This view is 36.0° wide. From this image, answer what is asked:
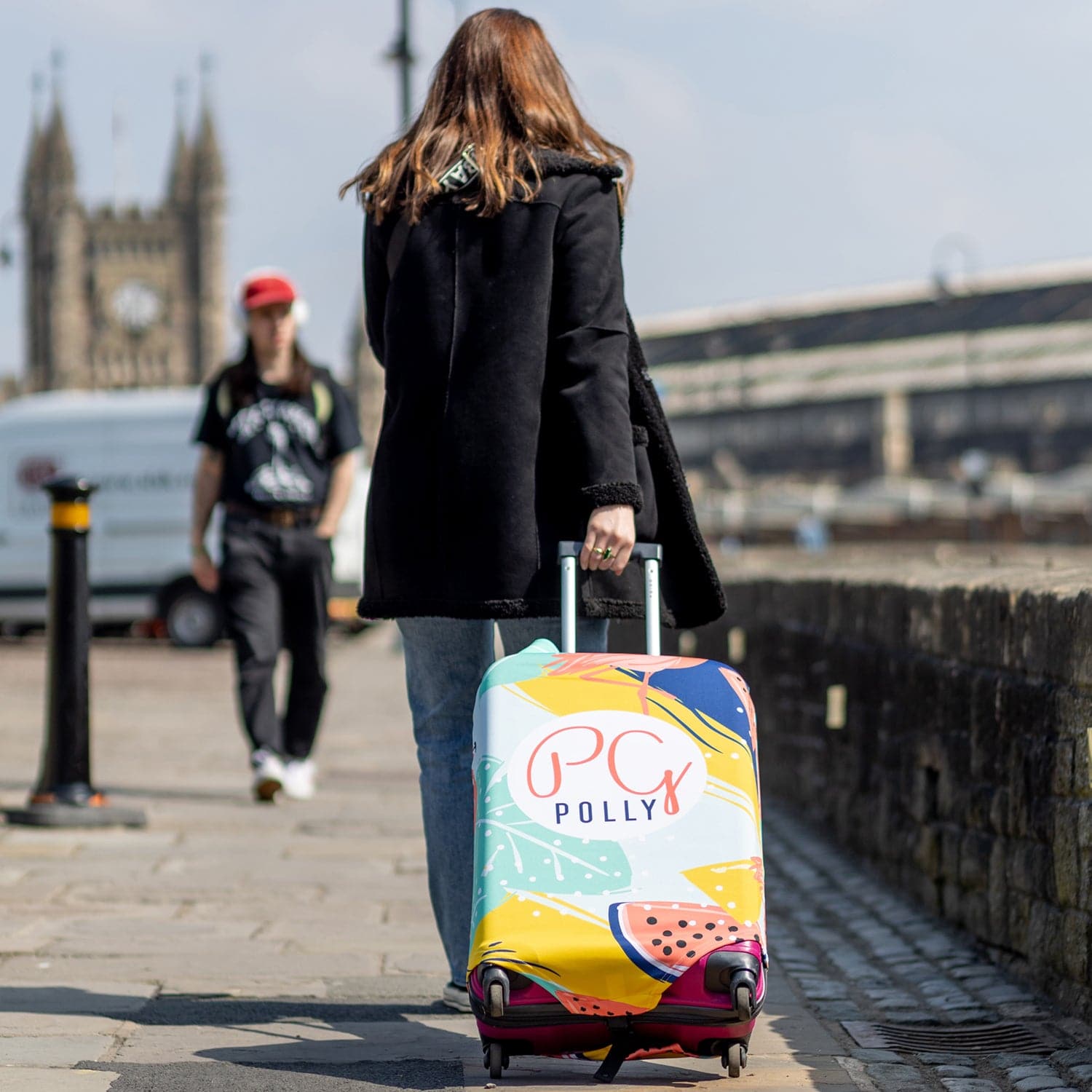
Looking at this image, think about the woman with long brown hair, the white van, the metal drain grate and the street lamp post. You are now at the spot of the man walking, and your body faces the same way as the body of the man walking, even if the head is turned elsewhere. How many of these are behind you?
2

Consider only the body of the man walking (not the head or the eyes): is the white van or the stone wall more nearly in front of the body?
the stone wall

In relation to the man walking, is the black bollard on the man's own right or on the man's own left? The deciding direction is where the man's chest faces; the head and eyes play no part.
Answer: on the man's own right

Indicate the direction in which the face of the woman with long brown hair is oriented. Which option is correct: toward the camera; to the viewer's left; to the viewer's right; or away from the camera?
away from the camera

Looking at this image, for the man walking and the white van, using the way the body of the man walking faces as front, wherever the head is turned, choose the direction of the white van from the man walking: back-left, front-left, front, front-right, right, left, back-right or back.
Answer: back

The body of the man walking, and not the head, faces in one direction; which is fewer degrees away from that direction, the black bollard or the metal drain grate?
the metal drain grate

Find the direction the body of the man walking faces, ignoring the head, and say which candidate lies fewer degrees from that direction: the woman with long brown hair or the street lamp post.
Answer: the woman with long brown hair

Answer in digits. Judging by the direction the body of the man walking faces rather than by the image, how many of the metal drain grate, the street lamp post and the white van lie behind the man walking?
2

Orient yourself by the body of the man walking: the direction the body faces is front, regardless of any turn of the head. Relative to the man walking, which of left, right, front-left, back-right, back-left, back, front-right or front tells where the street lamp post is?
back

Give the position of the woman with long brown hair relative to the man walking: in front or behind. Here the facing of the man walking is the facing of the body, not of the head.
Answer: in front

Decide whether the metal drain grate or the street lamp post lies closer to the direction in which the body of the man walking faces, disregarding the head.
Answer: the metal drain grate

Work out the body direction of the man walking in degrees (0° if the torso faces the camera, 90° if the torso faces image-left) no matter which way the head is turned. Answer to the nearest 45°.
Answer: approximately 0°

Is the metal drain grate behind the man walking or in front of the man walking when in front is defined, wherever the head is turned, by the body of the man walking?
in front
